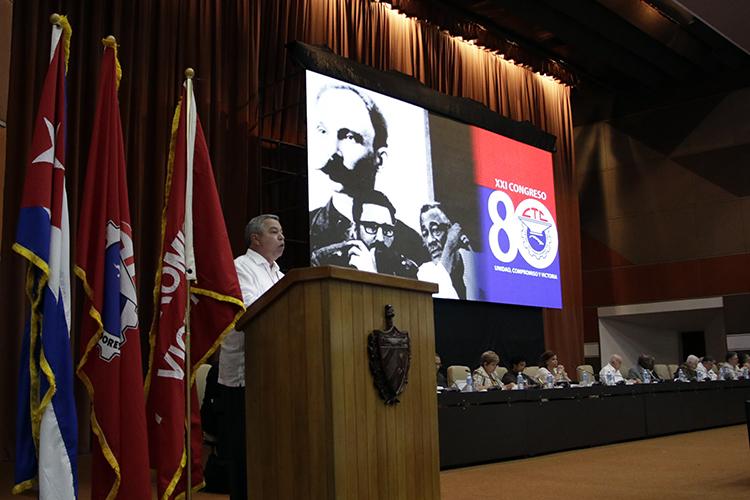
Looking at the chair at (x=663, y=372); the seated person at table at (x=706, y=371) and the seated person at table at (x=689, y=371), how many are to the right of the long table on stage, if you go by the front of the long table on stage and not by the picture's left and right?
0

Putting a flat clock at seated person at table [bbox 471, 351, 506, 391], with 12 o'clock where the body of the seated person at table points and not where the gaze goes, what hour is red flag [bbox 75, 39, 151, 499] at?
The red flag is roughly at 2 o'clock from the seated person at table.

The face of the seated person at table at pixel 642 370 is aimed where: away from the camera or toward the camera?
toward the camera

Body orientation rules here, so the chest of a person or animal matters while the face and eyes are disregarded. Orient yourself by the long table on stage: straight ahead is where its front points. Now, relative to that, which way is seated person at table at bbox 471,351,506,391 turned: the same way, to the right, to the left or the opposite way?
the same way

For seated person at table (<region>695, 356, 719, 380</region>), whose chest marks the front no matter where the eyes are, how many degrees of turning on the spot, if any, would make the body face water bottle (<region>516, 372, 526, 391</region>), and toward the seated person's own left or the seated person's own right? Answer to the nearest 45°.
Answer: approximately 45° to the seated person's own right

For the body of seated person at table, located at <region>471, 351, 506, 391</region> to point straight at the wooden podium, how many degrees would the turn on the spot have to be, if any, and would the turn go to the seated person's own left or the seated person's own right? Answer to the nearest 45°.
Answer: approximately 45° to the seated person's own right

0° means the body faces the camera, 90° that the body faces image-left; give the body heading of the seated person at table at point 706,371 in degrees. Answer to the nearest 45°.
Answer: approximately 315°

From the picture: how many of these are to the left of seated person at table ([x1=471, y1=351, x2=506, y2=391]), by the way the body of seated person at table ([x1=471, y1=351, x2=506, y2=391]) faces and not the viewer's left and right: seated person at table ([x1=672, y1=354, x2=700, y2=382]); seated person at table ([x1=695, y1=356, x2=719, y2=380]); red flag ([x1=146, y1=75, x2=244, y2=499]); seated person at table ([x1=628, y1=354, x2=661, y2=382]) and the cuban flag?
3

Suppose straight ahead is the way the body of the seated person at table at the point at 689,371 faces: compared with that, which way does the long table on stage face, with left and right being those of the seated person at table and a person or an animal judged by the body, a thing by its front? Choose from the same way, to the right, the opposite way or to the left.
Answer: the same way

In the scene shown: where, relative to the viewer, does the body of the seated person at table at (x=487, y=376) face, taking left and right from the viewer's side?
facing the viewer and to the right of the viewer

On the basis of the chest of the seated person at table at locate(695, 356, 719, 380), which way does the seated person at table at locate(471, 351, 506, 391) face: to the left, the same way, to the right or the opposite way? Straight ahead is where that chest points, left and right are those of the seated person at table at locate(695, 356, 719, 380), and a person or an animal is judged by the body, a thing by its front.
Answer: the same way

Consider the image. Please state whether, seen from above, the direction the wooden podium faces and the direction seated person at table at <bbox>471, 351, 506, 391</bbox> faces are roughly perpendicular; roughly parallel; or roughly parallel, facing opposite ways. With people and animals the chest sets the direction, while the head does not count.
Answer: roughly parallel

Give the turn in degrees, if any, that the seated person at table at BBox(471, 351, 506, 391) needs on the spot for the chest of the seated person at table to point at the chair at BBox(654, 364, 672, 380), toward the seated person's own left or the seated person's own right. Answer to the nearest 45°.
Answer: approximately 90° to the seated person's own left

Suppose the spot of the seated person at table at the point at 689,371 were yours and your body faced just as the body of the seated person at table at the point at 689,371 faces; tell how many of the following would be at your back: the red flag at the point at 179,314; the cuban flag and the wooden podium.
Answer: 0

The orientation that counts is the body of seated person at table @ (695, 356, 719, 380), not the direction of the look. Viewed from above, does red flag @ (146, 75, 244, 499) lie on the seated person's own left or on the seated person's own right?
on the seated person's own right

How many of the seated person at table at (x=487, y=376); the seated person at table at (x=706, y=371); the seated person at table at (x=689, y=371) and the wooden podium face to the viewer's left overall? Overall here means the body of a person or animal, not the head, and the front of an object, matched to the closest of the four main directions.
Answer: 0

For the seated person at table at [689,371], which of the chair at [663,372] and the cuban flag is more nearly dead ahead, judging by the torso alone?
the cuban flag
